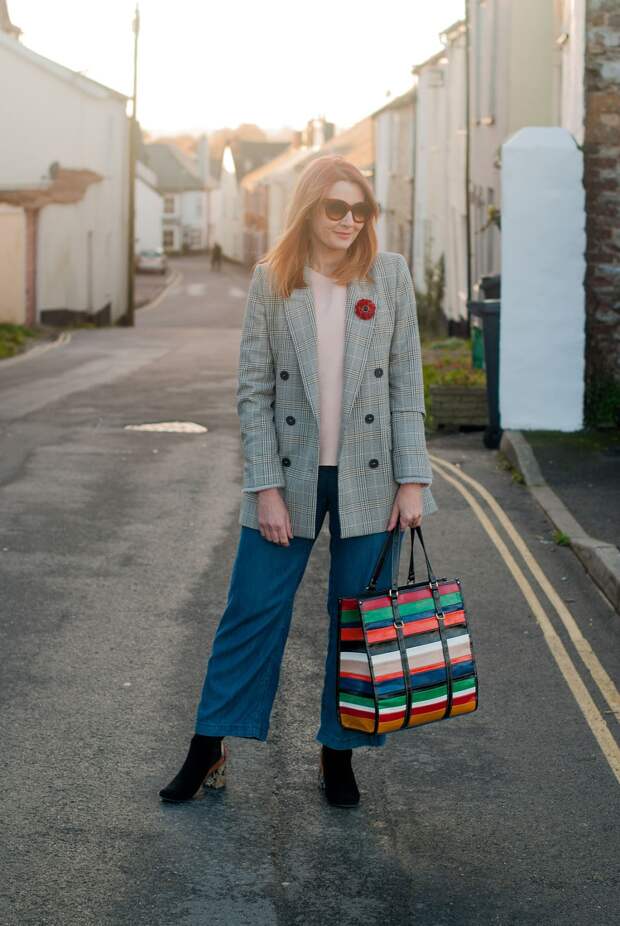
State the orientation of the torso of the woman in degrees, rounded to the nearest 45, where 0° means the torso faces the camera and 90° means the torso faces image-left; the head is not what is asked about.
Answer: approximately 0°

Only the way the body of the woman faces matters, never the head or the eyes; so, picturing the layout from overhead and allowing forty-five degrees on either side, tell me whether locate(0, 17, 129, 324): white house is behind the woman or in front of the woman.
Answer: behind

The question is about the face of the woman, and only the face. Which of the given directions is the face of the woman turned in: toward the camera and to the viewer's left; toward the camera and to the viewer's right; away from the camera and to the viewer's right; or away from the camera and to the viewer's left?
toward the camera and to the viewer's right

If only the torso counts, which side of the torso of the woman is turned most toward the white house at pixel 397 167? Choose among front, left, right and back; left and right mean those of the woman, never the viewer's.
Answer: back

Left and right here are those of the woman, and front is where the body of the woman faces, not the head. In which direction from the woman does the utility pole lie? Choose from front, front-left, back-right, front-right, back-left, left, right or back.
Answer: back

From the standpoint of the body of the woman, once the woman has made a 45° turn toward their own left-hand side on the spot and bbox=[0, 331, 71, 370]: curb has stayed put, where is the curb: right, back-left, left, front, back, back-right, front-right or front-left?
back-left
